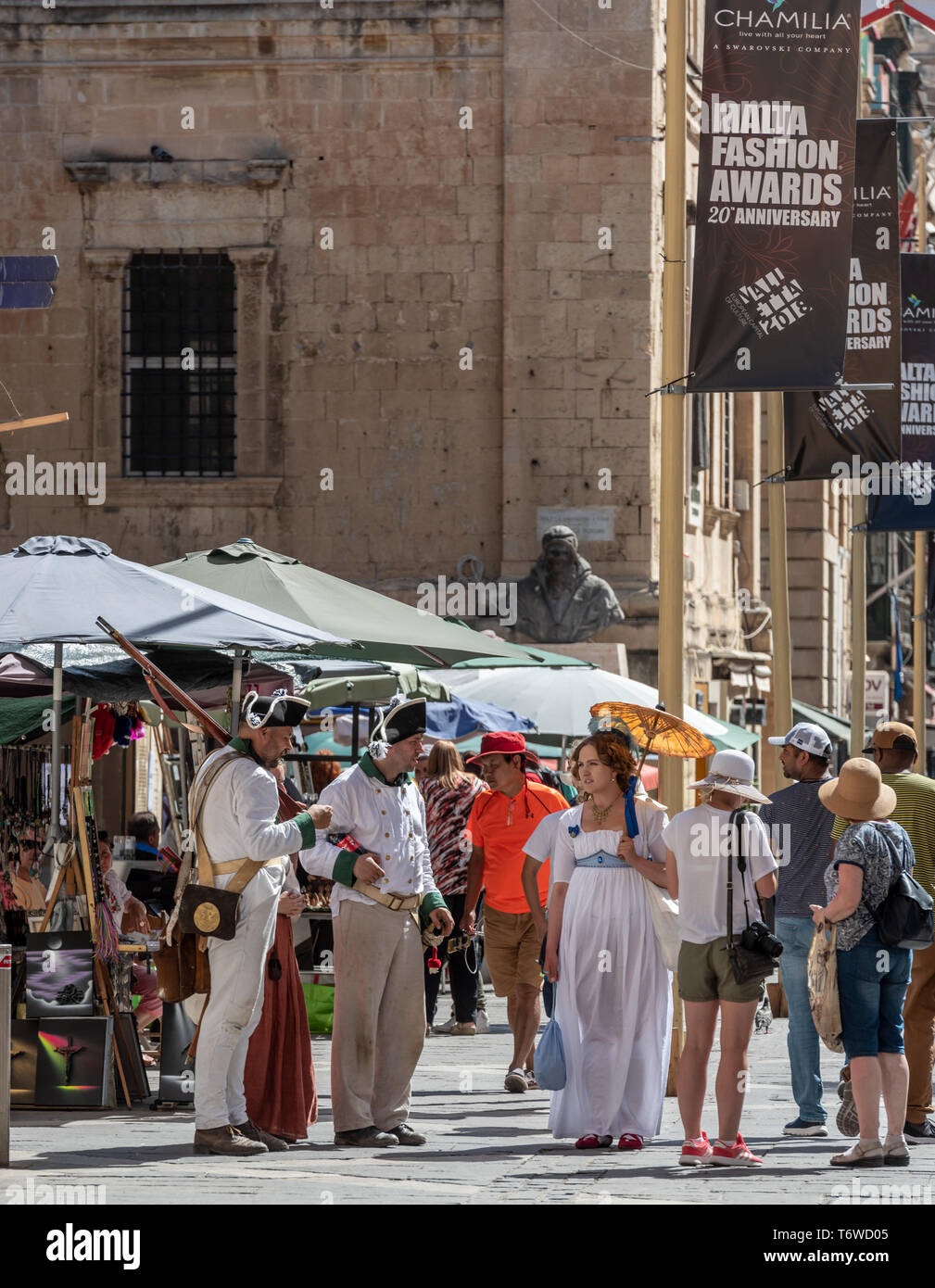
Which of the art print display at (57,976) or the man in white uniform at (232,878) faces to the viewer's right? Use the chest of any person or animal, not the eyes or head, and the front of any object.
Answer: the man in white uniform

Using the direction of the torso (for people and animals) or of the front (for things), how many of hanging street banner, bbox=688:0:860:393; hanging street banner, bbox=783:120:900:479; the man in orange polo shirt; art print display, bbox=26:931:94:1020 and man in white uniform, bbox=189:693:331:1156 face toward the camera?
4

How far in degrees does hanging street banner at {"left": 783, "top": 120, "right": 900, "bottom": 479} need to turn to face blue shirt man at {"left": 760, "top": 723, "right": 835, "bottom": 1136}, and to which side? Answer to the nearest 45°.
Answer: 0° — it already faces them

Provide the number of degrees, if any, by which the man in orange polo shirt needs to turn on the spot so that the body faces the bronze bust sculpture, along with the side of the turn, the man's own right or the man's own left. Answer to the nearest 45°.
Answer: approximately 180°

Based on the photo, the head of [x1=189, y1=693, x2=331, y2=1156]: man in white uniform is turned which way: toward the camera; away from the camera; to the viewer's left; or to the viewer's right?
to the viewer's right

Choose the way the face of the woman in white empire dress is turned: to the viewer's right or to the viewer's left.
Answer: to the viewer's left

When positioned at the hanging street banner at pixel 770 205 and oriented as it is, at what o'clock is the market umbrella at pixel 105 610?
The market umbrella is roughly at 2 o'clock from the hanging street banner.

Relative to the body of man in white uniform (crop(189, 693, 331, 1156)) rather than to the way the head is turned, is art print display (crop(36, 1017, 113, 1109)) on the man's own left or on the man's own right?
on the man's own left

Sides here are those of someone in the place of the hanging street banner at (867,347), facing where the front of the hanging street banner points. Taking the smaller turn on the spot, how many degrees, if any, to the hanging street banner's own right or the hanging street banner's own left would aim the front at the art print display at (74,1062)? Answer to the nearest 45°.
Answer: approximately 45° to the hanging street banner's own right
